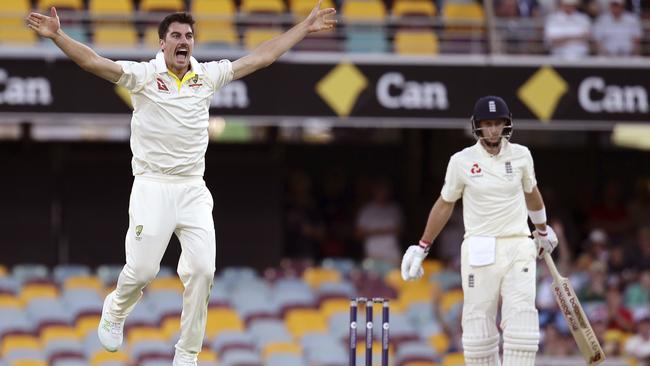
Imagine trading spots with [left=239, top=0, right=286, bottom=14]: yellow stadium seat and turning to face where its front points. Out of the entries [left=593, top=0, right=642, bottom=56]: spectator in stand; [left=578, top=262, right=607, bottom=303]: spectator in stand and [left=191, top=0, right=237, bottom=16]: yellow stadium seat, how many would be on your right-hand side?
1

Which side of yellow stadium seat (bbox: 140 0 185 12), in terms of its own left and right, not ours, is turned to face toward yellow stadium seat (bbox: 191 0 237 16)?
left
